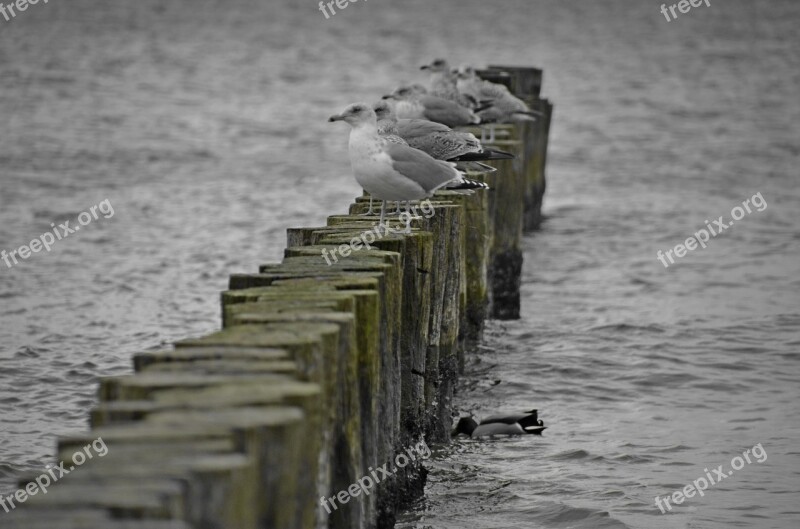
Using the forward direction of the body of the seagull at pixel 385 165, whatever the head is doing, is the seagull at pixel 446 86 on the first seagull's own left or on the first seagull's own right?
on the first seagull's own right

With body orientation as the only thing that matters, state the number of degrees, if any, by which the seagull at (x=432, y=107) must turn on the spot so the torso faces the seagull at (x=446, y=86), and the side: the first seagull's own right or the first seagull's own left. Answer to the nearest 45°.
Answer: approximately 90° to the first seagull's own right

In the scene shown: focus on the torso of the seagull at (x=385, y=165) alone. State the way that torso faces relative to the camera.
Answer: to the viewer's left

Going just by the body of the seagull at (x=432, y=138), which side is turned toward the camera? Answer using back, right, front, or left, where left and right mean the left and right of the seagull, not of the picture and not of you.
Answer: left

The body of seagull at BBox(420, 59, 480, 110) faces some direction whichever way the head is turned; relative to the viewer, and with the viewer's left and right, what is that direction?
facing to the left of the viewer

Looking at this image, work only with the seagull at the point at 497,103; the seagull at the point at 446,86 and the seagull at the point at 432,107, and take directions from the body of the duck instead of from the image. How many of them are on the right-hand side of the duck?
3

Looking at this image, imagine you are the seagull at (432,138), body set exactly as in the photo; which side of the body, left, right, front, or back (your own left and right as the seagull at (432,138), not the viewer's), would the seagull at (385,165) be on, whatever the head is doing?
left

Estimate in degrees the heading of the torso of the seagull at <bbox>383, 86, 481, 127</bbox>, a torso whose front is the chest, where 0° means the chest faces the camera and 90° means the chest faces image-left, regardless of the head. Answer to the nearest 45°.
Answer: approximately 90°

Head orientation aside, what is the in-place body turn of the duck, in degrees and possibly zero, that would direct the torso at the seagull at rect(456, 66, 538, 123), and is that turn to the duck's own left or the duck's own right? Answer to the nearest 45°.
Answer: approximately 90° to the duck's own right

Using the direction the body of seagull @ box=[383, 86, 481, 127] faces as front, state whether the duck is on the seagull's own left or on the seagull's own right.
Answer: on the seagull's own left

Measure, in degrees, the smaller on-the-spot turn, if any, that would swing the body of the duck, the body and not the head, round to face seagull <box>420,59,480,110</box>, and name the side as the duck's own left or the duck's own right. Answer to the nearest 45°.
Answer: approximately 90° to the duck's own right

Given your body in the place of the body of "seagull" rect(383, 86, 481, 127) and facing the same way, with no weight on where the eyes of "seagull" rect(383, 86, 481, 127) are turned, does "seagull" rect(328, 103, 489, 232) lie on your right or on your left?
on your left

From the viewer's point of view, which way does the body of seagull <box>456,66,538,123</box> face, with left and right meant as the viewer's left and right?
facing to the left of the viewer
